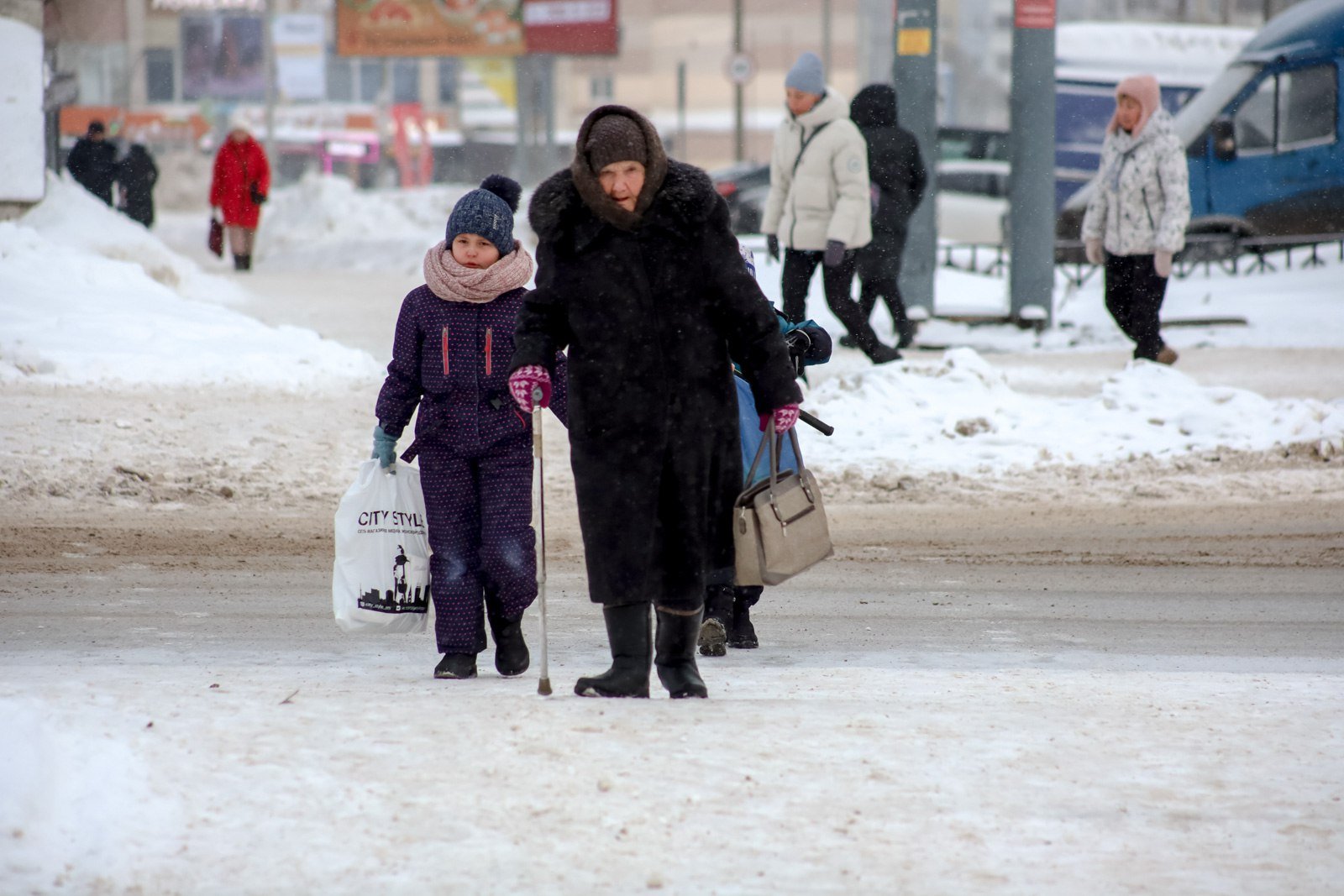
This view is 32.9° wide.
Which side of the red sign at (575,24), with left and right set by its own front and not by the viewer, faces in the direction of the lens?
front

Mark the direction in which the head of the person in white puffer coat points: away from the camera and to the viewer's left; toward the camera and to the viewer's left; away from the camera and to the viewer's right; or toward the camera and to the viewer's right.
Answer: toward the camera and to the viewer's left

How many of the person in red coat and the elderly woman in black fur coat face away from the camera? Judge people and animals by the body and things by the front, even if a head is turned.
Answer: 0

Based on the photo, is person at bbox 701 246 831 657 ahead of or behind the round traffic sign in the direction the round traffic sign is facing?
ahead

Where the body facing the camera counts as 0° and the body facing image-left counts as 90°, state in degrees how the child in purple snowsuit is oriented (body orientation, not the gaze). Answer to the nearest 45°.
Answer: approximately 0°

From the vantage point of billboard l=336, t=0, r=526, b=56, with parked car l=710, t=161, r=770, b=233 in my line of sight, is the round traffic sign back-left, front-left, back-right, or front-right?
front-left

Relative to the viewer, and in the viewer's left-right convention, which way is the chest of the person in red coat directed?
facing the viewer

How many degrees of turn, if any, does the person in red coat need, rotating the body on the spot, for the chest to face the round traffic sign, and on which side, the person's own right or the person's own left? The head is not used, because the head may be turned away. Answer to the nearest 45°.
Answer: approximately 135° to the person's own left

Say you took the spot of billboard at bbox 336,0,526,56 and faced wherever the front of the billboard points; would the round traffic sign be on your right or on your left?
on your left

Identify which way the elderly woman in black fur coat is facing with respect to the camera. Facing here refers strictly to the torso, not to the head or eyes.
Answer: toward the camera

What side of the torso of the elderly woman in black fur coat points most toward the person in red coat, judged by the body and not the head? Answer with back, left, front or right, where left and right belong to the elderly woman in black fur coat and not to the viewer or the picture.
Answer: back

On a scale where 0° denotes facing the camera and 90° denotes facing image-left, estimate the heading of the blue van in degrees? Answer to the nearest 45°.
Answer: approximately 90°

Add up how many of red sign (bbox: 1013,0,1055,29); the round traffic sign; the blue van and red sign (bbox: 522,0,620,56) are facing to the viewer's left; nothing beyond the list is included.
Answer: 1
